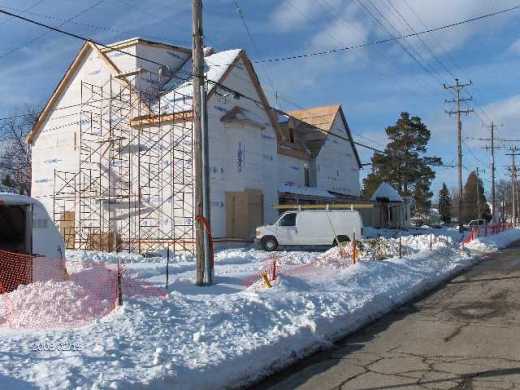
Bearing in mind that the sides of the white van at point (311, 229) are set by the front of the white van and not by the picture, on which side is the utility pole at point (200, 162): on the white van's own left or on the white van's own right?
on the white van's own left

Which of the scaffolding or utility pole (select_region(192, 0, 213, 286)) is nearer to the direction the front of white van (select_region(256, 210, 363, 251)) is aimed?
the scaffolding

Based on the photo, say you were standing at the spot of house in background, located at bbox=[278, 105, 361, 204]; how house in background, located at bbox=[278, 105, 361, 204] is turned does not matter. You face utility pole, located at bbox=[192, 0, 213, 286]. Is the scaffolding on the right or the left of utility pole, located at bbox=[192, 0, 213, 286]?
right

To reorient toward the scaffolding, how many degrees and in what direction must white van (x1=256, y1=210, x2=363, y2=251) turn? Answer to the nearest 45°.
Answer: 0° — it already faces it

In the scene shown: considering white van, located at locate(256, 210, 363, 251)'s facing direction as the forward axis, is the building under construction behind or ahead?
ahead

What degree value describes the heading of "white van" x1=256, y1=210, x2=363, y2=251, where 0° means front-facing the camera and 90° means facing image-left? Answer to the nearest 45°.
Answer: approximately 90°

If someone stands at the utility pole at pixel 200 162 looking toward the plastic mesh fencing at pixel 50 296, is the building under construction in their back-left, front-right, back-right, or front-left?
back-right

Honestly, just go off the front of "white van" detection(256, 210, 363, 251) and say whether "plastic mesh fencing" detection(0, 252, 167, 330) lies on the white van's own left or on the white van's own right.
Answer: on the white van's own left

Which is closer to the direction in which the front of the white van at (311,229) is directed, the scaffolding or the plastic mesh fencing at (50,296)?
the scaffolding

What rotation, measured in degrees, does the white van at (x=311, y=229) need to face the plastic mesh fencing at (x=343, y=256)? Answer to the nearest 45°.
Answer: approximately 90° to its left

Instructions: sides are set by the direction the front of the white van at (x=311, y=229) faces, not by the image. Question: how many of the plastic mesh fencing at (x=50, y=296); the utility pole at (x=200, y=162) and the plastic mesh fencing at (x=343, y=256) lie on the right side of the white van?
0

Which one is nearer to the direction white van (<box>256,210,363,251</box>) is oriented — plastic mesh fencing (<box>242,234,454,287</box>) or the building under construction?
the building under construction

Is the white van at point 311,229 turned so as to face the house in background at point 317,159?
no

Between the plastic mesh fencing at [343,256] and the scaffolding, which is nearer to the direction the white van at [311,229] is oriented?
the scaffolding
